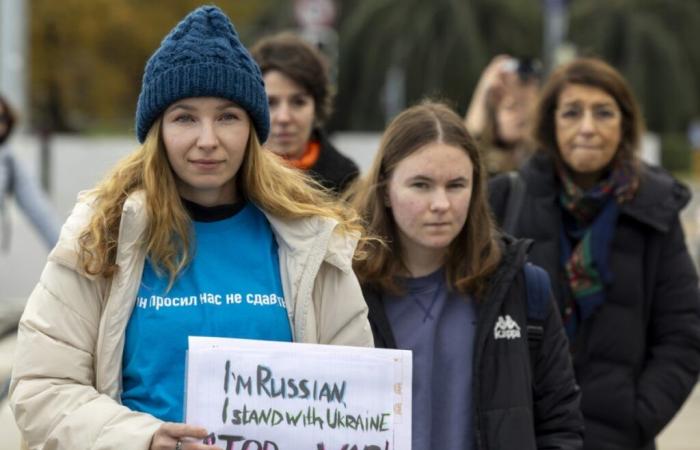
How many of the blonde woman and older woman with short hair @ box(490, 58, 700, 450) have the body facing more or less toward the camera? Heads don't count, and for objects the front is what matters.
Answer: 2

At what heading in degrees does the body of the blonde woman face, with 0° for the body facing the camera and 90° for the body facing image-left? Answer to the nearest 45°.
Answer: approximately 0°

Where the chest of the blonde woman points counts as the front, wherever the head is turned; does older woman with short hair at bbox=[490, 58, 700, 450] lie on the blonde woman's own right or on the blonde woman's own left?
on the blonde woman's own left

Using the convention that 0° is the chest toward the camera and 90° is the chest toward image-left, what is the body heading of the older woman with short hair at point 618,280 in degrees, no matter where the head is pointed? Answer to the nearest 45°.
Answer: approximately 0°

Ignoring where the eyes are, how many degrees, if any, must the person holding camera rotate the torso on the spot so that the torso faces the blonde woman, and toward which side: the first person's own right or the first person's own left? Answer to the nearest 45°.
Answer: approximately 45° to the first person's own right

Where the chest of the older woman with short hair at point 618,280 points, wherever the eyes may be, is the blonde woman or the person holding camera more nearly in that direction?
the blonde woman

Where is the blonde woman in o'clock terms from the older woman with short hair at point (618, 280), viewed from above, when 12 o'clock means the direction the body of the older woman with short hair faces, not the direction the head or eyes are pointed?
The blonde woman is roughly at 1 o'clock from the older woman with short hair.

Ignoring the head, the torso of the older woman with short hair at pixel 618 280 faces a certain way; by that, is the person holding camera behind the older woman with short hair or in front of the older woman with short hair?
behind
